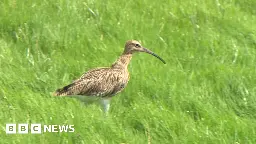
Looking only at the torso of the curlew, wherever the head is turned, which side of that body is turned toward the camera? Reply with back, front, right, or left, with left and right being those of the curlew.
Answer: right
